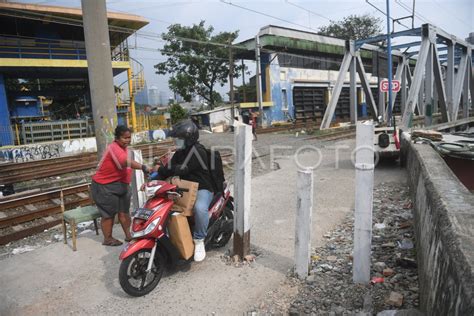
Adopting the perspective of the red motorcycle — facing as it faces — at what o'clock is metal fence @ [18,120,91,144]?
The metal fence is roughly at 4 o'clock from the red motorcycle.

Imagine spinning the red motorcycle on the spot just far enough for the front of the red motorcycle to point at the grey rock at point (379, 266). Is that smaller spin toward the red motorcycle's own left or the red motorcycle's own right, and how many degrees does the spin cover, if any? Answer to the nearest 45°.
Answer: approximately 135° to the red motorcycle's own left

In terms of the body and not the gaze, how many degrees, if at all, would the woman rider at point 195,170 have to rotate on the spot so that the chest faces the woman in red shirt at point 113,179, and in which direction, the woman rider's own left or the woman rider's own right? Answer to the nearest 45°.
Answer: approximately 90° to the woman rider's own right

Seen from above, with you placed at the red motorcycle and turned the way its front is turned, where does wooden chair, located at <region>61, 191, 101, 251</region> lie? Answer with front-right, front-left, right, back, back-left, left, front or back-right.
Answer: right

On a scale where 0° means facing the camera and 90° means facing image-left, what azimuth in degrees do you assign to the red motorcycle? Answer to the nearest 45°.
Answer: approximately 45°

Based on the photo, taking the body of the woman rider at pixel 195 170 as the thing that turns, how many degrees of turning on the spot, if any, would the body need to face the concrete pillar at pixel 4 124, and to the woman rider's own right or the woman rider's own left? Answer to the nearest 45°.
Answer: approximately 90° to the woman rider's own right

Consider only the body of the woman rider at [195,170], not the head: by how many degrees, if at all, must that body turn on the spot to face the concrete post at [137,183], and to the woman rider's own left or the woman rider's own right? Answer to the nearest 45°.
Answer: approximately 90° to the woman rider's own right

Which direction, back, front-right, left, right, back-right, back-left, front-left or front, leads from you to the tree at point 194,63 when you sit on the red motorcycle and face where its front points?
back-right

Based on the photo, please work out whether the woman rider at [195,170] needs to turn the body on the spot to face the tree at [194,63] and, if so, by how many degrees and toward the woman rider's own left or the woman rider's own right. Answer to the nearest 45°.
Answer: approximately 135° to the woman rider's own right

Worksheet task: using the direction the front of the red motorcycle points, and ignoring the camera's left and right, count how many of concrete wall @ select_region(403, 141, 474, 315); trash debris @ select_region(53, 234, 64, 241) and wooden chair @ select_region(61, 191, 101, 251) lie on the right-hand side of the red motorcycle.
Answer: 2

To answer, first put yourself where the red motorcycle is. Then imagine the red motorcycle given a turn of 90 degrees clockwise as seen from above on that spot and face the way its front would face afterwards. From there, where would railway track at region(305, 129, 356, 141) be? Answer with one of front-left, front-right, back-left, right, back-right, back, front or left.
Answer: right

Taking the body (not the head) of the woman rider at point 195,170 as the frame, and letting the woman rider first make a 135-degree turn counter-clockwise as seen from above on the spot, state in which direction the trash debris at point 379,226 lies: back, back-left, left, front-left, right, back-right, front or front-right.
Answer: front

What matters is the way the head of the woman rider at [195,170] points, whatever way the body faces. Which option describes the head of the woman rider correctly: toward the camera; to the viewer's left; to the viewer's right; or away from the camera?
to the viewer's left

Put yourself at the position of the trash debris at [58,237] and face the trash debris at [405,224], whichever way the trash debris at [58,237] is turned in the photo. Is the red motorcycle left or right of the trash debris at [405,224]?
right

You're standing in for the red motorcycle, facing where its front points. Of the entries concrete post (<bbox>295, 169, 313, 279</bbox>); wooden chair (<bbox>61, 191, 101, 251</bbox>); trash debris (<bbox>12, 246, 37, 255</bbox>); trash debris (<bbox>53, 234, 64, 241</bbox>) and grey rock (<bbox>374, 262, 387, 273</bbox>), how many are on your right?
3
